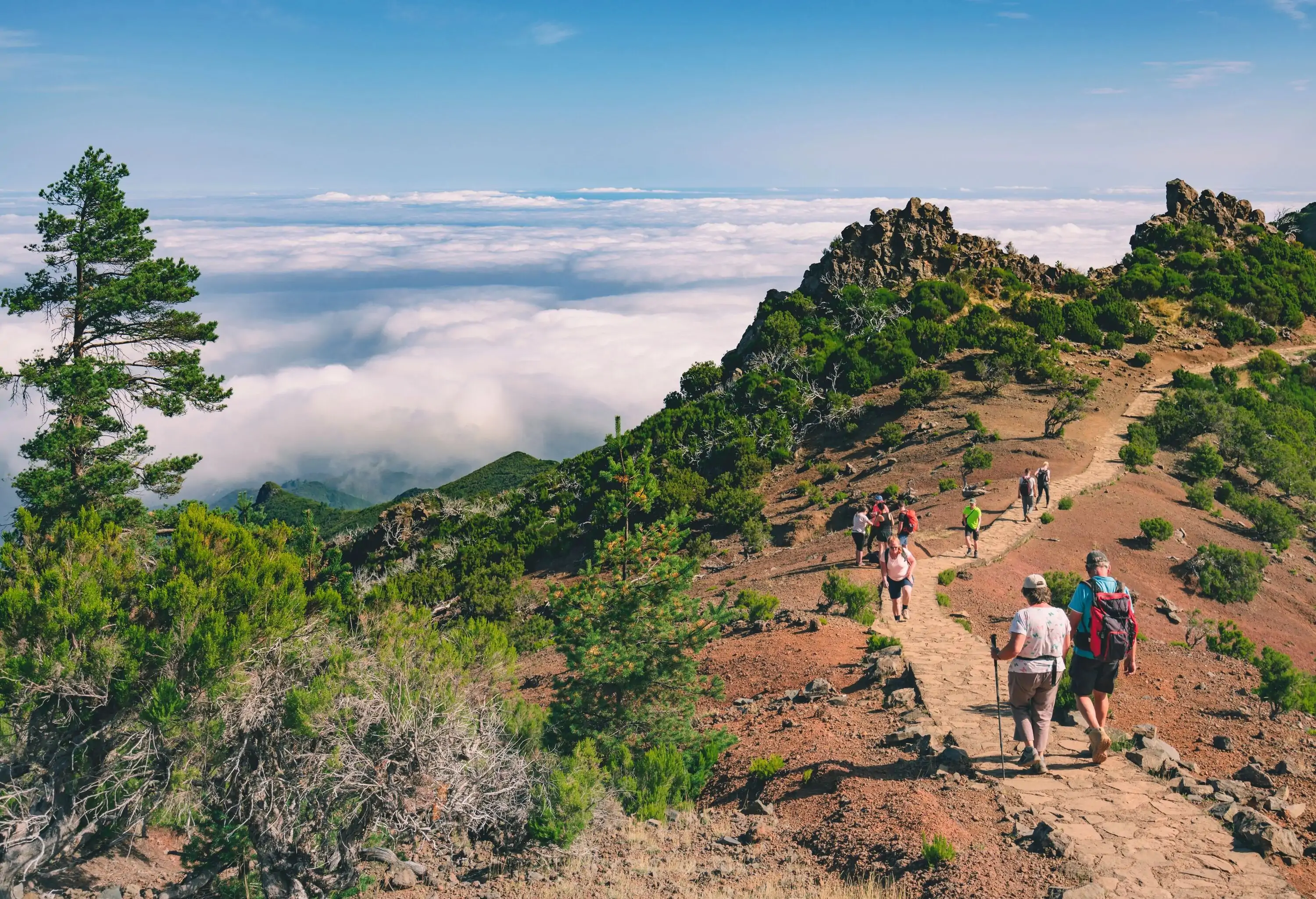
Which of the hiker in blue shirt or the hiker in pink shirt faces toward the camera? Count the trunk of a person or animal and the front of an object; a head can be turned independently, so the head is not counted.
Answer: the hiker in pink shirt

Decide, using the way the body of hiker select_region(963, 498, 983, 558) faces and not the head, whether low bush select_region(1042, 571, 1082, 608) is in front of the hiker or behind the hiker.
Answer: in front

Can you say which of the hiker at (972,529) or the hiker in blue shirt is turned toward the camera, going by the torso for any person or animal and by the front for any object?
the hiker

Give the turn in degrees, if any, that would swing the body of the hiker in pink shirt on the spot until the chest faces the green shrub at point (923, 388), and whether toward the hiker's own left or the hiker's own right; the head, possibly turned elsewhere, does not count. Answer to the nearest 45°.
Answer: approximately 180°

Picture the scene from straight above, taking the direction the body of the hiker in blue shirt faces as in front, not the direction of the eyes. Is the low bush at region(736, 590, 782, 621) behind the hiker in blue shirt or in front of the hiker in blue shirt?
in front

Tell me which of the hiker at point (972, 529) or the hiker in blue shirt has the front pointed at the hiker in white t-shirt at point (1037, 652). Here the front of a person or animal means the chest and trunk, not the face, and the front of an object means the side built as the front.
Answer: the hiker

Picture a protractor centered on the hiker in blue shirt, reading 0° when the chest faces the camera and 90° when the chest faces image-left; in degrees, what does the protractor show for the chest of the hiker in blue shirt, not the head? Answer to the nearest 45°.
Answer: approximately 135°

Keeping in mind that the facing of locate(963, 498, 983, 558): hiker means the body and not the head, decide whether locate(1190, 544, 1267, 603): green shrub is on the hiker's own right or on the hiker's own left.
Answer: on the hiker's own left

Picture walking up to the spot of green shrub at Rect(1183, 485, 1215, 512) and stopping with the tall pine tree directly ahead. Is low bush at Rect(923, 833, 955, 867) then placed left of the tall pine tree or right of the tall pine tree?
left

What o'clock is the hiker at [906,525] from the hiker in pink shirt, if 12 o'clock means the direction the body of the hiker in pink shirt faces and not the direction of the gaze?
The hiker is roughly at 6 o'clock from the hiker in pink shirt.

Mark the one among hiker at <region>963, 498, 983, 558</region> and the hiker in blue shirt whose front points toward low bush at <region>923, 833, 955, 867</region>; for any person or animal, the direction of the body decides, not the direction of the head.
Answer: the hiker

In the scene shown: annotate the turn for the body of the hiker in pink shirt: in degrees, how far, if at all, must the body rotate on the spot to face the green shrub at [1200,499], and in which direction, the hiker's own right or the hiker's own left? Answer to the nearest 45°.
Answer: approximately 135° to the hiker's own left

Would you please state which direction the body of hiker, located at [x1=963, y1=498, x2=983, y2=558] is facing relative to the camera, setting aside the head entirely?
toward the camera

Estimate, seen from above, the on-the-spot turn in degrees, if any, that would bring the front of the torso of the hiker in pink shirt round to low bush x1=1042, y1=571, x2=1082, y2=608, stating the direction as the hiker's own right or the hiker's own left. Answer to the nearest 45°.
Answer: approximately 135° to the hiker's own left

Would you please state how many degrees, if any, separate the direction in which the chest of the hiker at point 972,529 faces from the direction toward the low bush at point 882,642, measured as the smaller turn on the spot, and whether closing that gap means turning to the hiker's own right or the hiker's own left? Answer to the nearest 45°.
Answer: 0° — they already face it

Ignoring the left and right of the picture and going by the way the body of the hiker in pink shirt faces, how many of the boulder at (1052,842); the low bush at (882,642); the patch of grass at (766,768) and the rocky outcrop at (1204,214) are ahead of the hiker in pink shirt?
3
